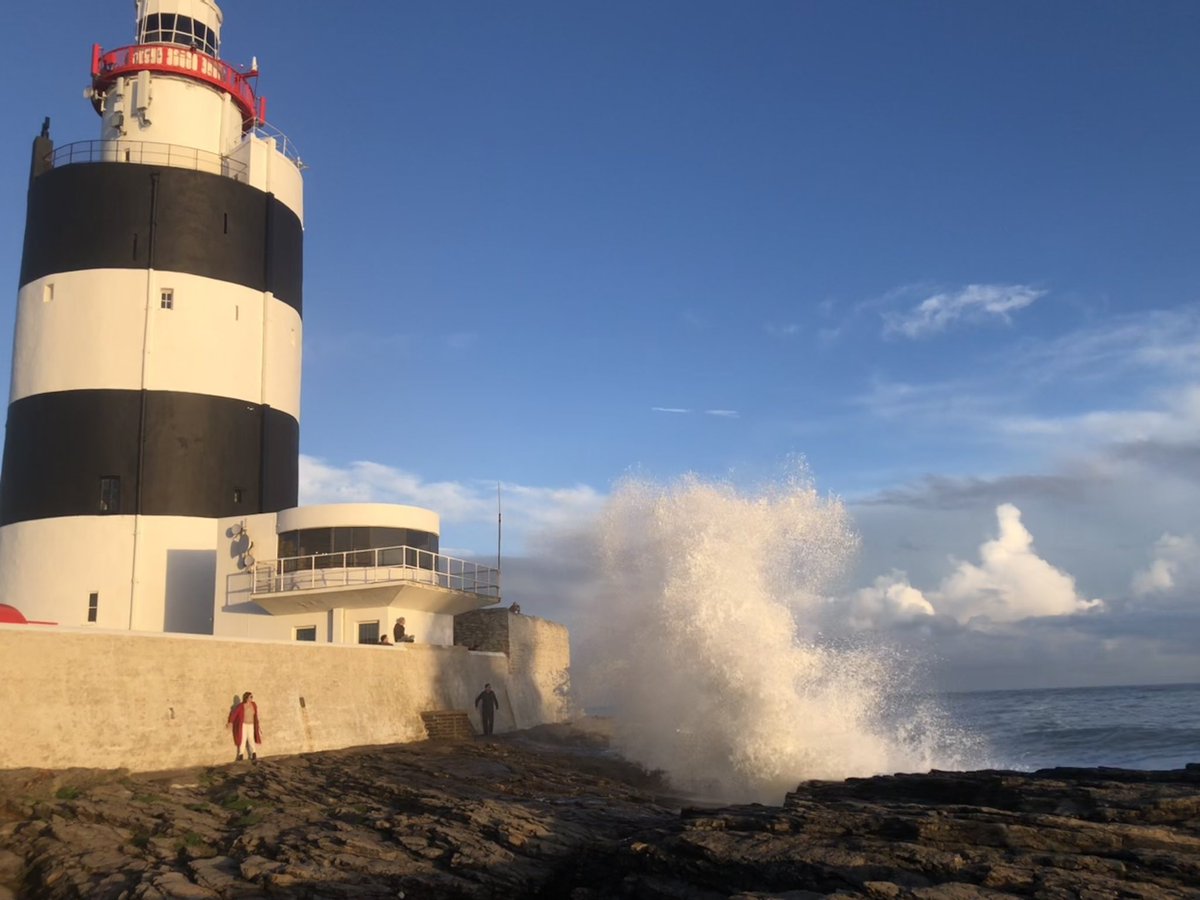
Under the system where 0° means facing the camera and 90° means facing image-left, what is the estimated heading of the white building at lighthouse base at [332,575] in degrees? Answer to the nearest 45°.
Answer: approximately 315°

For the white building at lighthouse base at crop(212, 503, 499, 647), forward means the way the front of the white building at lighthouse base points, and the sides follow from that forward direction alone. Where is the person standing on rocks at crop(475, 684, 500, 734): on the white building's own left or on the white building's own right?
on the white building's own left

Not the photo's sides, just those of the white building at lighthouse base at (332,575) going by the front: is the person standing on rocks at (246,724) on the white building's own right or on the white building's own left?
on the white building's own right
